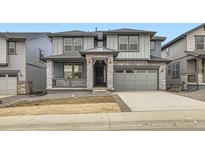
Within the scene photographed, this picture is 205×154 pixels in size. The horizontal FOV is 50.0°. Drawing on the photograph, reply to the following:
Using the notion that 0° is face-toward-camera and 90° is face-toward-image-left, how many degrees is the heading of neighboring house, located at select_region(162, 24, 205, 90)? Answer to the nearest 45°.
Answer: approximately 315°

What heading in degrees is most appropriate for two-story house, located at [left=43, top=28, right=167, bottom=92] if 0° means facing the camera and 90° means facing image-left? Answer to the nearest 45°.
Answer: approximately 0°

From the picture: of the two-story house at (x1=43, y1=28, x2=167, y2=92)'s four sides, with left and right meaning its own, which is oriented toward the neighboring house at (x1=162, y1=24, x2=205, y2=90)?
left

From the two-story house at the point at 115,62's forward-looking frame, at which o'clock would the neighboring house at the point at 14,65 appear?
The neighboring house is roughly at 3 o'clock from the two-story house.

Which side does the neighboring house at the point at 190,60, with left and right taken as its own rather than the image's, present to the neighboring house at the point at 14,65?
right

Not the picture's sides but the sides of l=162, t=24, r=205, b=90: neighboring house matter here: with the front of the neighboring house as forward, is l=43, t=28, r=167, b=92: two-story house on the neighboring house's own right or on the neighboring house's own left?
on the neighboring house's own right

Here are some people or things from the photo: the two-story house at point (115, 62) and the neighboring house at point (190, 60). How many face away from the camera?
0
